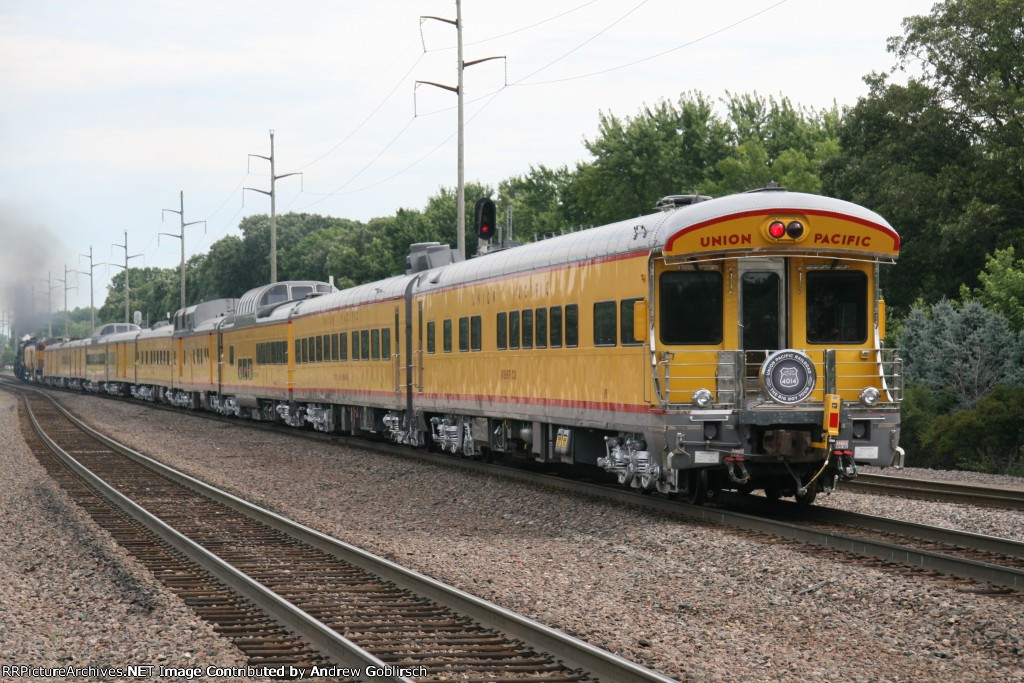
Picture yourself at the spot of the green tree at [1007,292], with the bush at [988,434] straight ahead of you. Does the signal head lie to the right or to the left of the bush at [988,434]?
right

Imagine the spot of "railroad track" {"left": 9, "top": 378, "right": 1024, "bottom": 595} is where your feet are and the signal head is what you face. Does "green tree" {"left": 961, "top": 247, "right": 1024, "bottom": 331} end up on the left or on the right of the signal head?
right

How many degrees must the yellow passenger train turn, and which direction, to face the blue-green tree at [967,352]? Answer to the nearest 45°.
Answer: approximately 90° to its right

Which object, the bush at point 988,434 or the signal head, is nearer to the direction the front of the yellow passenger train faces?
the signal head

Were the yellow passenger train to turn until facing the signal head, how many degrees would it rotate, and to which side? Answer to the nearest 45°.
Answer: approximately 45° to its right

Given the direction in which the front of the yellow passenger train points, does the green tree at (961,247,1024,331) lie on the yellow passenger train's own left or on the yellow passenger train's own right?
on the yellow passenger train's own right

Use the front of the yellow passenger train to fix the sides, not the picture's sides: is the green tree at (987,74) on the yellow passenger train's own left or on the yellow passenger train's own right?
on the yellow passenger train's own right

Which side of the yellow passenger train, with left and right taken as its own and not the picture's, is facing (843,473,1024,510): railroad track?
back

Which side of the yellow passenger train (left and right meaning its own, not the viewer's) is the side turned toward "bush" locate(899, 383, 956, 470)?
right

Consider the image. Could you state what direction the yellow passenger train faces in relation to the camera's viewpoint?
facing away from the viewer and to the left of the viewer

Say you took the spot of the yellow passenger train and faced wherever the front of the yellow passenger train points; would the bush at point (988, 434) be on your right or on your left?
on your right

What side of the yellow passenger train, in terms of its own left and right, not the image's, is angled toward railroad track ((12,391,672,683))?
left
